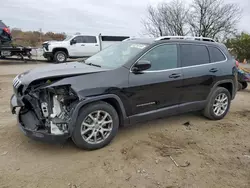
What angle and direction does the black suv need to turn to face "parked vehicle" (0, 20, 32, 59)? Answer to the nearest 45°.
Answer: approximately 90° to its right

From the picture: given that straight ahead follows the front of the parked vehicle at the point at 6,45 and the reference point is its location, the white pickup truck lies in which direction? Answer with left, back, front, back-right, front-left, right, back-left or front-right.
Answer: back

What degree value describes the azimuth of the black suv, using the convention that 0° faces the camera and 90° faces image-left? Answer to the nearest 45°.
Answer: approximately 45°

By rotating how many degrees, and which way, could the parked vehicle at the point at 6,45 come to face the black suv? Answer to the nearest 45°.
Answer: approximately 90° to its left

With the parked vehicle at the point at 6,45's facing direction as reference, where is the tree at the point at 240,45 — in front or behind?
behind
